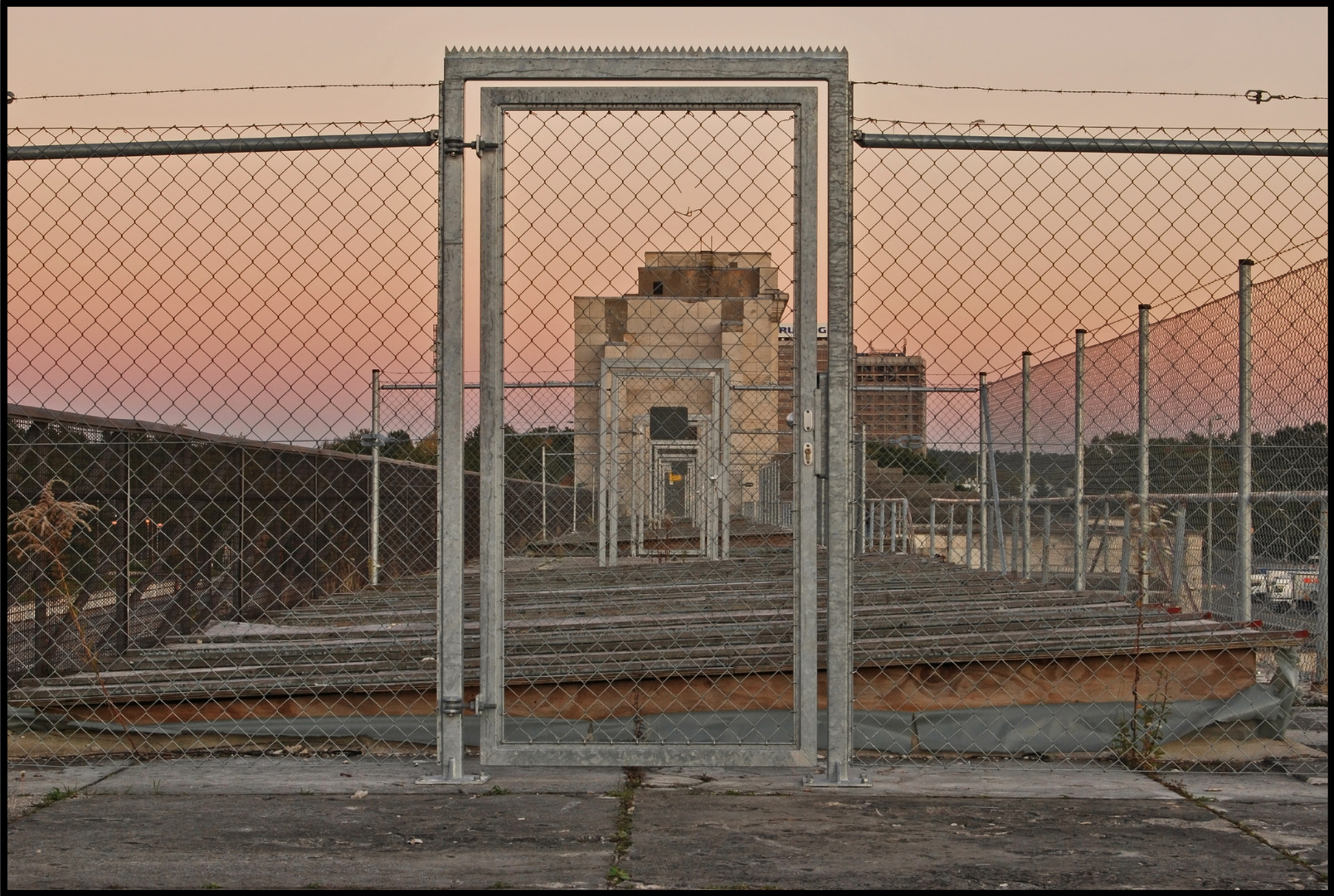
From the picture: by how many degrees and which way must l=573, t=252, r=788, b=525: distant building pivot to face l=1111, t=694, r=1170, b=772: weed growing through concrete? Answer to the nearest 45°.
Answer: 0° — it already faces it

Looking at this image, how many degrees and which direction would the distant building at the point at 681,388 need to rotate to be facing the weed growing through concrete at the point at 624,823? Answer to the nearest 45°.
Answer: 0° — it already faces it

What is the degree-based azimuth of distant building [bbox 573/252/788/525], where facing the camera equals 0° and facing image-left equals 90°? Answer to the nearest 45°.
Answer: approximately 0°

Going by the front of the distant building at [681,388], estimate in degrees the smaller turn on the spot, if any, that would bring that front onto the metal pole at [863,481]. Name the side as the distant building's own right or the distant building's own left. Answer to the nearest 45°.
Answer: approximately 45° to the distant building's own left

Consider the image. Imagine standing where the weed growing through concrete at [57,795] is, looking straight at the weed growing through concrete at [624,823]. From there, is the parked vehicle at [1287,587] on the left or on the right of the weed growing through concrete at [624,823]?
left

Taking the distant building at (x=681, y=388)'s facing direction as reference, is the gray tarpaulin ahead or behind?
ahead

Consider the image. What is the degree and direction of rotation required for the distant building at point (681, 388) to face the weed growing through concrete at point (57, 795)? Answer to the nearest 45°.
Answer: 0° — it already faces it
